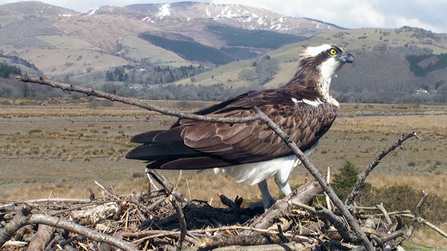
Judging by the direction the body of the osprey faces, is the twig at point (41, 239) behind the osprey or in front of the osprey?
behind

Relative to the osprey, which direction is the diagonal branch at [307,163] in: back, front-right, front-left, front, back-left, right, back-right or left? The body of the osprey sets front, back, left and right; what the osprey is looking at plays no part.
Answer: right

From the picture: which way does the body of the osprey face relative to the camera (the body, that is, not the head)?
to the viewer's right

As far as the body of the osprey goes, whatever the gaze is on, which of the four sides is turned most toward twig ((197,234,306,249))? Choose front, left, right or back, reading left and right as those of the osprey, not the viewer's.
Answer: right

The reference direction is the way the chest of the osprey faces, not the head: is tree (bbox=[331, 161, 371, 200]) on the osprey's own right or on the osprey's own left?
on the osprey's own left

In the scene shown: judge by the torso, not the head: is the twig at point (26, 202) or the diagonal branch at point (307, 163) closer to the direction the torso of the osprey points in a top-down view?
the diagonal branch

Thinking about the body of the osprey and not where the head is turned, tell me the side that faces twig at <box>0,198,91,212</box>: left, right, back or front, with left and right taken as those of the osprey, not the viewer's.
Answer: back
